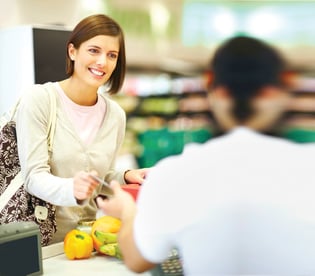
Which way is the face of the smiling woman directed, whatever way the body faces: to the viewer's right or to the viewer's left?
to the viewer's right

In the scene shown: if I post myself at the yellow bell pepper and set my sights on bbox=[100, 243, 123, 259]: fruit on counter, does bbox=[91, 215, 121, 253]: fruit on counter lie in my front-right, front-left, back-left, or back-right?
front-left
